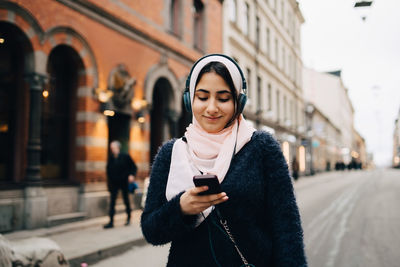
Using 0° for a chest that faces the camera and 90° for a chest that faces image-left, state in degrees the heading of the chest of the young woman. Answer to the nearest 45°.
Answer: approximately 0°

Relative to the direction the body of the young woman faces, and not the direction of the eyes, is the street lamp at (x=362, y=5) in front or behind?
behind

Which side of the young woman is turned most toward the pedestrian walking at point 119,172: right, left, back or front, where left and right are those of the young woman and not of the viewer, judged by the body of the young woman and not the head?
back

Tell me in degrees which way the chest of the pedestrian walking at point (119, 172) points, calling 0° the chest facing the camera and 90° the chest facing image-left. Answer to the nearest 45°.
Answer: approximately 45°

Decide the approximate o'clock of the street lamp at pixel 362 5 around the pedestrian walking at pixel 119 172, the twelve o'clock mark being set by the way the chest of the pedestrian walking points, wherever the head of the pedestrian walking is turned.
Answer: The street lamp is roughly at 8 o'clock from the pedestrian walking.

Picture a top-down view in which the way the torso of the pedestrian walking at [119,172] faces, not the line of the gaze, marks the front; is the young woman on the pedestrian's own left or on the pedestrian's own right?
on the pedestrian's own left

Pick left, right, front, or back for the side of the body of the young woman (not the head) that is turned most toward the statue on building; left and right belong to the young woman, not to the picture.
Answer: back
